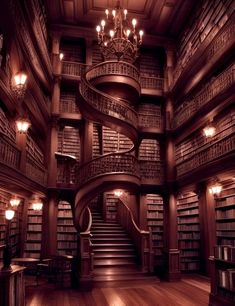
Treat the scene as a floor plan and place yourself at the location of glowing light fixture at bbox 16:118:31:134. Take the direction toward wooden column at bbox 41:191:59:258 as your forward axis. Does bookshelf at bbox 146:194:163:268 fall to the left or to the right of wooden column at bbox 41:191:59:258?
right

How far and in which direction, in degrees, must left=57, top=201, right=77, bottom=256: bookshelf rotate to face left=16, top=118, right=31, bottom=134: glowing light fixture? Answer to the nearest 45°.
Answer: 0° — it already faces it
